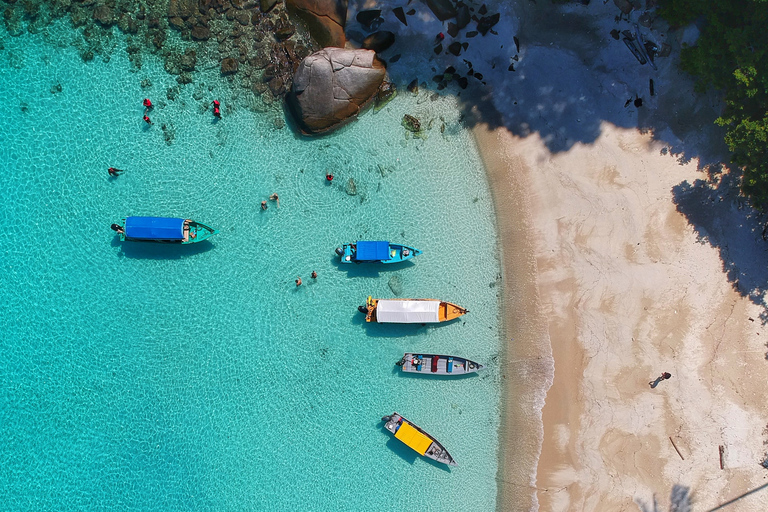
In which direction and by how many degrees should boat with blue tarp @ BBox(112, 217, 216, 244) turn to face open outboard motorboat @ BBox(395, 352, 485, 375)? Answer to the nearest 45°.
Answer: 0° — it already faces it

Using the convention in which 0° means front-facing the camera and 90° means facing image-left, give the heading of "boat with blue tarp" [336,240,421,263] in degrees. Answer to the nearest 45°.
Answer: approximately 270°

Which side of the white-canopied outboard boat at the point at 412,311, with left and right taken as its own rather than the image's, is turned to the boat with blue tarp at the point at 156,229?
back

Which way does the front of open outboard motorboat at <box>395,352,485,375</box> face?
to the viewer's right

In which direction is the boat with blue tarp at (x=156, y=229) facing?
to the viewer's right

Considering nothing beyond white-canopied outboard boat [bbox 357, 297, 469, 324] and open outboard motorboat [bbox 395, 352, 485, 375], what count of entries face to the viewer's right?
2

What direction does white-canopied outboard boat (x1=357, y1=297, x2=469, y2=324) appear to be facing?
to the viewer's right
